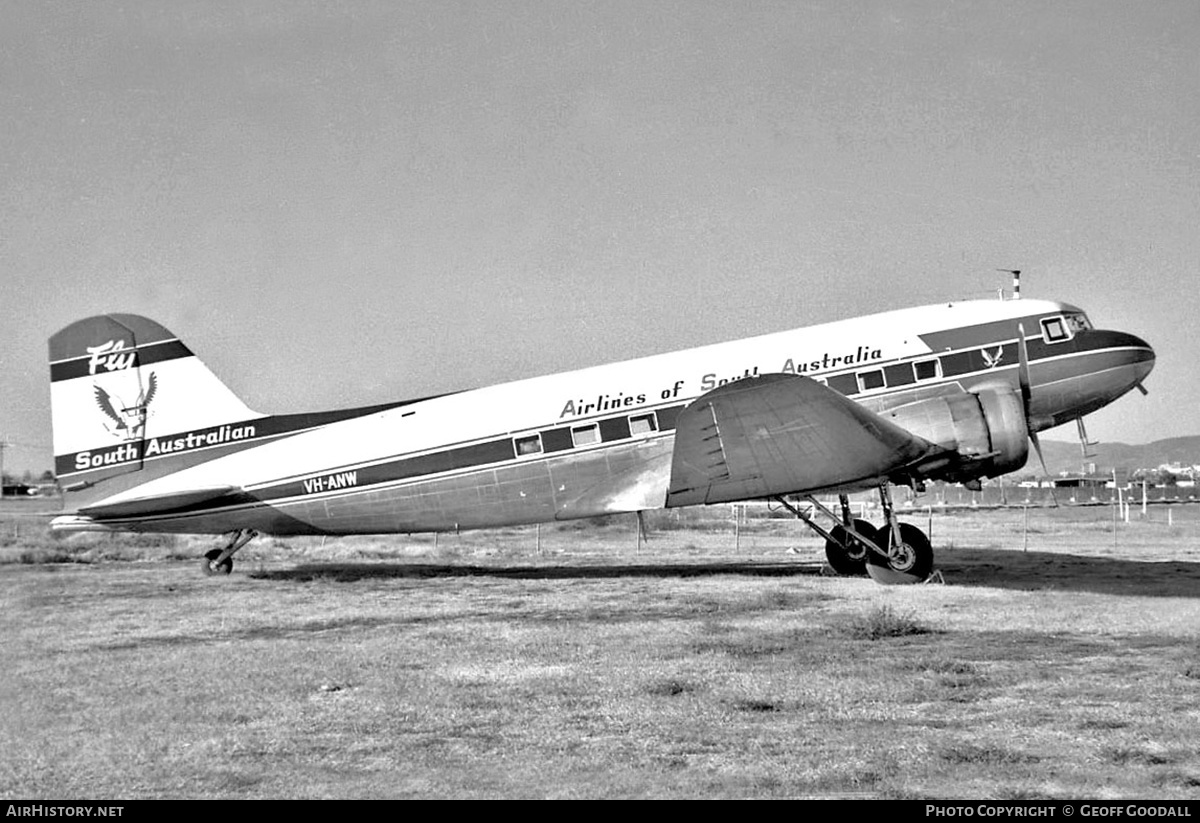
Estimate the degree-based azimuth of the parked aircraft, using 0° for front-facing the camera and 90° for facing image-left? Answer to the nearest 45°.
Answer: approximately 270°
